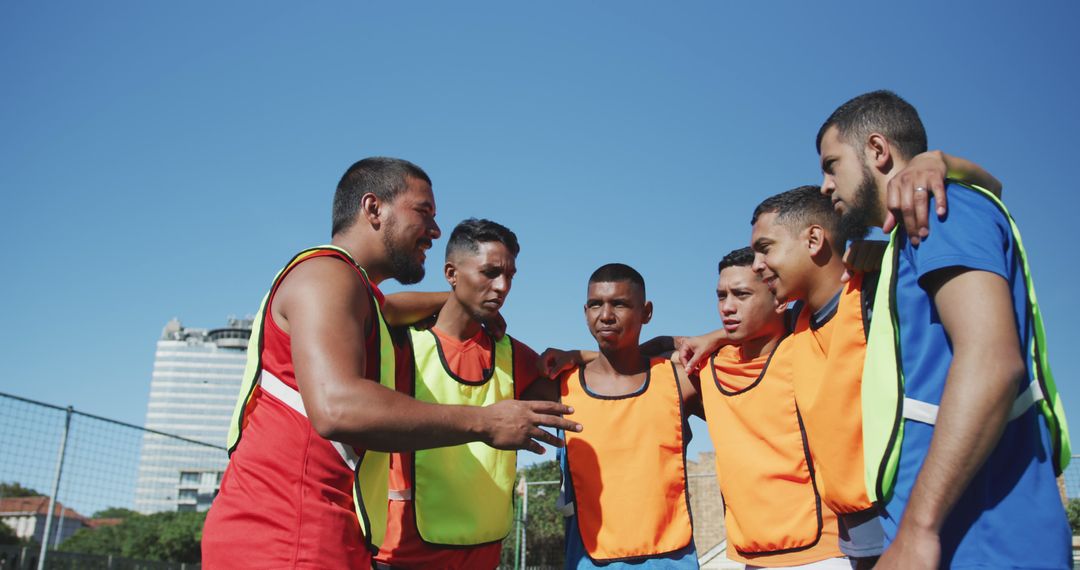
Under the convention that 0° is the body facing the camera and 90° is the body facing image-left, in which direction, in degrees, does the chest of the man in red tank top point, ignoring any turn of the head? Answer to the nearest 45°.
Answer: approximately 270°

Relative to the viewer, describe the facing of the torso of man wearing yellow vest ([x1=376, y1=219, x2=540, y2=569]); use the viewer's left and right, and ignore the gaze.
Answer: facing the viewer and to the right of the viewer

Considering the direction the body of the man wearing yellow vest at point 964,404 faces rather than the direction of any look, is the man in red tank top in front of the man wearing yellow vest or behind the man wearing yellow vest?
in front

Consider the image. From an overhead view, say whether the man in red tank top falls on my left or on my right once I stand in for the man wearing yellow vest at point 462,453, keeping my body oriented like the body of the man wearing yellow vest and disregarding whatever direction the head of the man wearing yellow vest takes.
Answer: on my right

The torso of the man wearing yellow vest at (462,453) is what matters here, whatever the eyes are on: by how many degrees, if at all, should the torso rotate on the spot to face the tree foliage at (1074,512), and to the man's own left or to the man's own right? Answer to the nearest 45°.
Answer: approximately 90° to the man's own left

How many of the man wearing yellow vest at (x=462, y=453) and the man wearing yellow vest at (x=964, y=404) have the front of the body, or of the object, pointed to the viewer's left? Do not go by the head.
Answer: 1

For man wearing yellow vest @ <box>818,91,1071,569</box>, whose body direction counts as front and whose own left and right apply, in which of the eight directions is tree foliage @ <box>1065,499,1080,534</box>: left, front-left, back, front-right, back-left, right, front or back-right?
right

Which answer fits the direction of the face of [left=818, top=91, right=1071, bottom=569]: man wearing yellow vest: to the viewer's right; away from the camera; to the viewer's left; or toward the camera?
to the viewer's left

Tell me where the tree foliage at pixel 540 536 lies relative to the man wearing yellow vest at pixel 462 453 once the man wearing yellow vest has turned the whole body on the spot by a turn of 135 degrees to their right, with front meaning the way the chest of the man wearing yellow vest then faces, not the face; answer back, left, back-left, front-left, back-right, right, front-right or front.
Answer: right

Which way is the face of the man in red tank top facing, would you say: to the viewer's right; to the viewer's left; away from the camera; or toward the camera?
to the viewer's right

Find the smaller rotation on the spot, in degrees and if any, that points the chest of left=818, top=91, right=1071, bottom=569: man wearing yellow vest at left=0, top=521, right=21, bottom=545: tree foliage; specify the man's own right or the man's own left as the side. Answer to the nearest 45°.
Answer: approximately 45° to the man's own right

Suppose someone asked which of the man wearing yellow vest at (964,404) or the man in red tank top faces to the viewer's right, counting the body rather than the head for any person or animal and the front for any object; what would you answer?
the man in red tank top

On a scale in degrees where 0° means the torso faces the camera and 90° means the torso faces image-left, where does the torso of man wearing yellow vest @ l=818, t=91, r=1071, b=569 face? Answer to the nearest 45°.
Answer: approximately 90°

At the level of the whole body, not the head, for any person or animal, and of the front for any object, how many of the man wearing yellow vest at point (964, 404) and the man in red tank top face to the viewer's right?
1

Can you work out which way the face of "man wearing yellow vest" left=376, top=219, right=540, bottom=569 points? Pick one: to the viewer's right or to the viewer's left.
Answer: to the viewer's right
